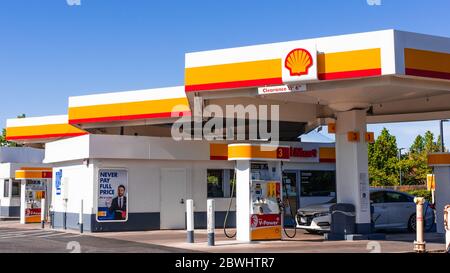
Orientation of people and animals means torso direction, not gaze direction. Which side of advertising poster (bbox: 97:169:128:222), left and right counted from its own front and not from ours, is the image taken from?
front

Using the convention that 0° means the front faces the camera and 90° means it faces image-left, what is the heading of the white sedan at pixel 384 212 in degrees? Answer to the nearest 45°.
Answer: approximately 45°

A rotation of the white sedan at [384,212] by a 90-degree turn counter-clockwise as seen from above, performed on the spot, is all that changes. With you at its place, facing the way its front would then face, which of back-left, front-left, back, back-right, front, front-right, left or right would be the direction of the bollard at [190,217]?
right

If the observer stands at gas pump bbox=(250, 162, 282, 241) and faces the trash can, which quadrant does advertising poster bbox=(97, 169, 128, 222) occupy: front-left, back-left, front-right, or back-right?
back-left

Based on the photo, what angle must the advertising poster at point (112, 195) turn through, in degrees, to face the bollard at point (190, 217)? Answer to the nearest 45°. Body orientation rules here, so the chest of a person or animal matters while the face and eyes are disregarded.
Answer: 0° — it already faces it

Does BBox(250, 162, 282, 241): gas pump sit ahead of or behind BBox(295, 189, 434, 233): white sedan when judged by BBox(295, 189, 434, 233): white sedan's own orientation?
ahead

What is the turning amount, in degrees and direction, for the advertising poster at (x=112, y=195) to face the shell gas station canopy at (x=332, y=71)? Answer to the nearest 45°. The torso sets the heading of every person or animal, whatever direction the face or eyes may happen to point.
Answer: approximately 45° to its left

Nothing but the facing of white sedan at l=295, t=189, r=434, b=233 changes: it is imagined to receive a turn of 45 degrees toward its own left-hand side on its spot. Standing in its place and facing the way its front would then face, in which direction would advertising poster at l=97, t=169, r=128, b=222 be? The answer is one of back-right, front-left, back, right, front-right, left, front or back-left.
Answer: right
